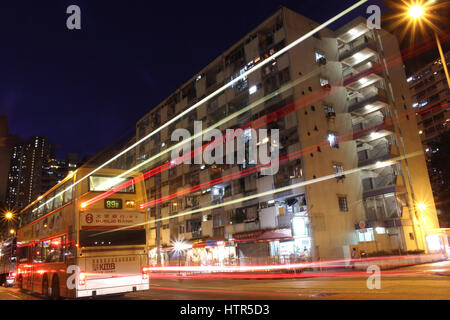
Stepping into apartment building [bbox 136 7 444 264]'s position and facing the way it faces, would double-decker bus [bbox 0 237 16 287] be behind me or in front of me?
in front

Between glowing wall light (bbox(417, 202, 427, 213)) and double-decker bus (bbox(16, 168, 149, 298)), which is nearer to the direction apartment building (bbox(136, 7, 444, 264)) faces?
the double-decker bus

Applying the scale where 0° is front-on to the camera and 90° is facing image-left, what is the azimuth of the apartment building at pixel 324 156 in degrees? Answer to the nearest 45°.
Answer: approximately 45°

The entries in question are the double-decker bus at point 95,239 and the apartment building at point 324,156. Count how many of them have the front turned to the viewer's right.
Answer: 0

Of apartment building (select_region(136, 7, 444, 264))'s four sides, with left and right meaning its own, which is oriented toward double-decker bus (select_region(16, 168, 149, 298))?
front
